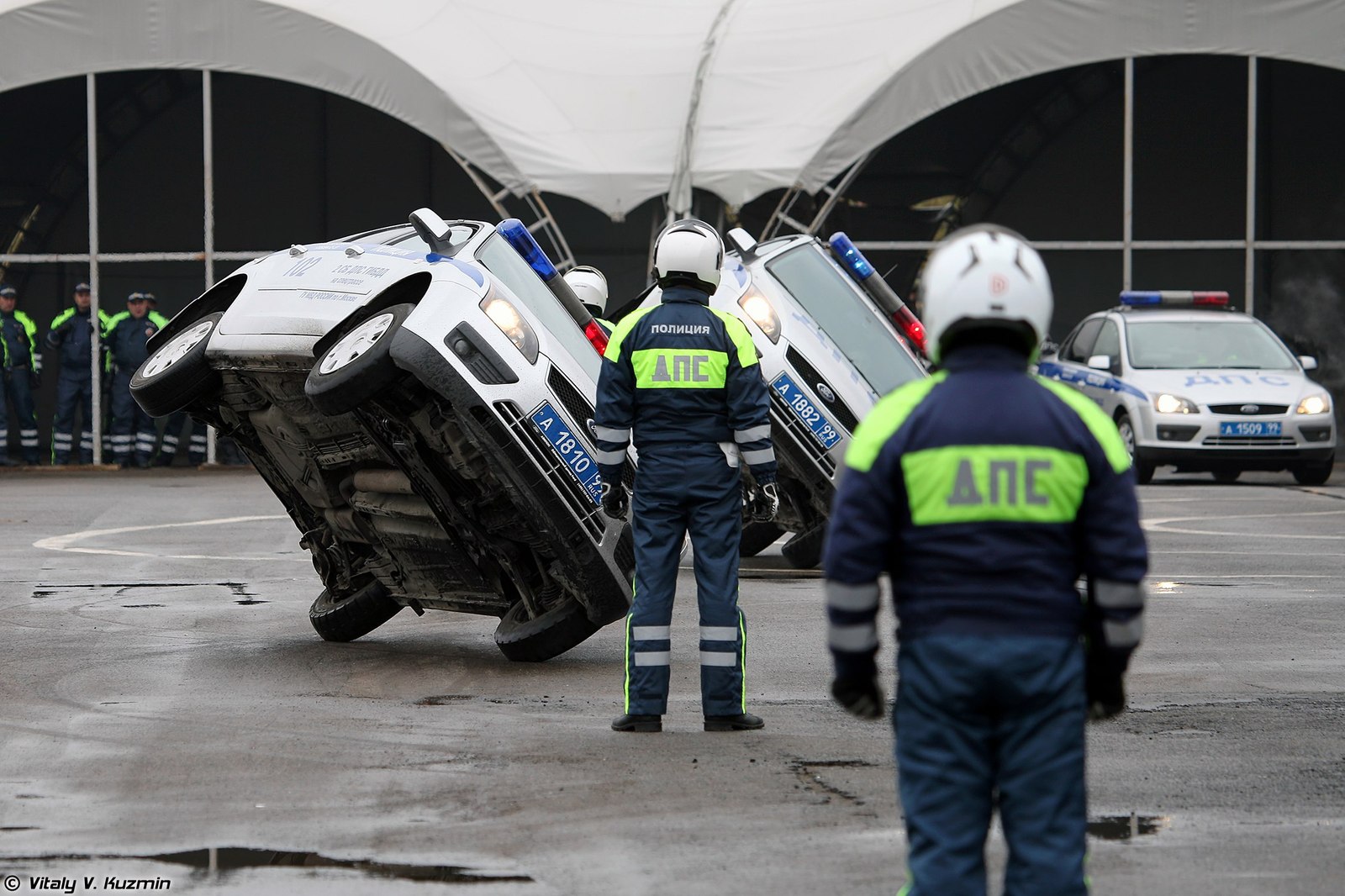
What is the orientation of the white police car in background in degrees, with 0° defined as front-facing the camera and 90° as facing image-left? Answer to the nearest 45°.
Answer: approximately 315°

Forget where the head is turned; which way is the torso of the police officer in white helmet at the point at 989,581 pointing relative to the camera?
away from the camera

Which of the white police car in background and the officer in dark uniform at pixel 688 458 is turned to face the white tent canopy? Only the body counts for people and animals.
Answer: the officer in dark uniform

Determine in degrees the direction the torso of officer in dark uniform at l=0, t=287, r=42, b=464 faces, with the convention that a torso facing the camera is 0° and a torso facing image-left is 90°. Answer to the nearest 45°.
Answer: approximately 0°

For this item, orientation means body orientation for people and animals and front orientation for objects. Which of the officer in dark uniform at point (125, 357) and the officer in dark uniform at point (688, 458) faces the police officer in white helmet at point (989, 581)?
the officer in dark uniform at point (125, 357)

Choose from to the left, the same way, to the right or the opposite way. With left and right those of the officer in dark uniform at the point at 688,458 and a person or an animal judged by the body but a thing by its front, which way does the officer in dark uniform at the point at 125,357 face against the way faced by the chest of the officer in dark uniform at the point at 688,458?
the opposite way

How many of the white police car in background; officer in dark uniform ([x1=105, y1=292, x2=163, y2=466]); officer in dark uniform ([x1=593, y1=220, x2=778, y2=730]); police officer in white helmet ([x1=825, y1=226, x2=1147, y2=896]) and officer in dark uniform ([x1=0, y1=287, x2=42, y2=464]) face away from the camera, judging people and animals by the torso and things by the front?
2

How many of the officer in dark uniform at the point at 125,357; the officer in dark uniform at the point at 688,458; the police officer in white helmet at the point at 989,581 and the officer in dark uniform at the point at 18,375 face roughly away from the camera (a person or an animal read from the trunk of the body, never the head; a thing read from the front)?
2

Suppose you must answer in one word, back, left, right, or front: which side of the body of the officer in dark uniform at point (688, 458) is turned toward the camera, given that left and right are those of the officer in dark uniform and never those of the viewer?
back

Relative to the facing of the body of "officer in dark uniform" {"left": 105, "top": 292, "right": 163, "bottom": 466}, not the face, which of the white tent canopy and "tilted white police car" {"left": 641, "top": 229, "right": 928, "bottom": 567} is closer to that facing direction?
the tilted white police car

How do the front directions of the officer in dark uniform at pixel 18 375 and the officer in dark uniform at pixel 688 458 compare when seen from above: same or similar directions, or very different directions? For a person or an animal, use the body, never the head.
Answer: very different directions

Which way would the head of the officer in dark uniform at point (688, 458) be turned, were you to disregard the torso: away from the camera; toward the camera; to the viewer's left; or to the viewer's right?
away from the camera

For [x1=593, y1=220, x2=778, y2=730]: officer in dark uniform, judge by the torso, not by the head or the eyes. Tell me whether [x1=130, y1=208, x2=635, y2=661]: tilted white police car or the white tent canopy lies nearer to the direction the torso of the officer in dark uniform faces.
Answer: the white tent canopy
